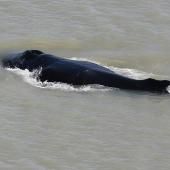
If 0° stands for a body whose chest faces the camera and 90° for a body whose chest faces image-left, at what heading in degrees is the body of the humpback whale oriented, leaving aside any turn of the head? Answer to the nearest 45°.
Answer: approximately 90°
